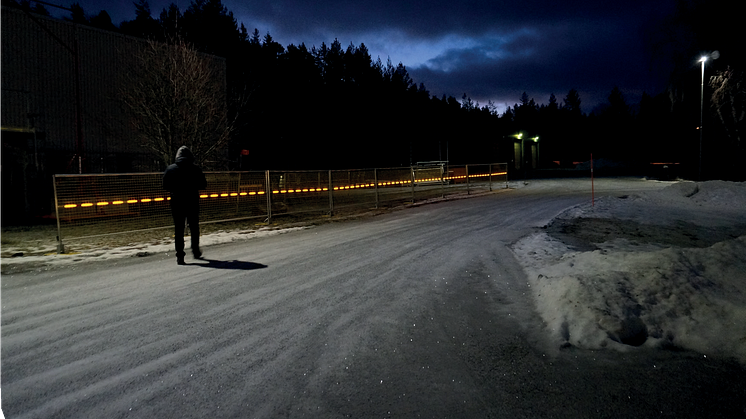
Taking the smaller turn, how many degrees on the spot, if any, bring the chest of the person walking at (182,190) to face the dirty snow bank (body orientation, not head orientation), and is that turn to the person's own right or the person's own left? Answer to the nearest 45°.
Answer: approximately 135° to the person's own right

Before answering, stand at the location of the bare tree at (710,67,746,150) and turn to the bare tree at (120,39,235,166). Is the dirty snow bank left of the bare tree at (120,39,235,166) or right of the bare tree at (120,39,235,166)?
left

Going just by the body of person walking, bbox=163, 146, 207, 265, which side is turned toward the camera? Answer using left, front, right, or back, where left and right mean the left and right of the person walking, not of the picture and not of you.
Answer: back

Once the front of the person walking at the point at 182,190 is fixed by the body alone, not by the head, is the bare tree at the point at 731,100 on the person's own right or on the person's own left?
on the person's own right

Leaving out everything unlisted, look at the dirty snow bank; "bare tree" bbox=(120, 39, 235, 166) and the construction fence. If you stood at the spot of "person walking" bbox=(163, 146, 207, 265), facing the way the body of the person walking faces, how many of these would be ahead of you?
2

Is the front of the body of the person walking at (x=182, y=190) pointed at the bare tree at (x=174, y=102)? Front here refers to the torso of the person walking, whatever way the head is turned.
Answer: yes

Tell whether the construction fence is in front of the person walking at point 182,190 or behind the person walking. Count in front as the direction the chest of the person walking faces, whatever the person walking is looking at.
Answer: in front
